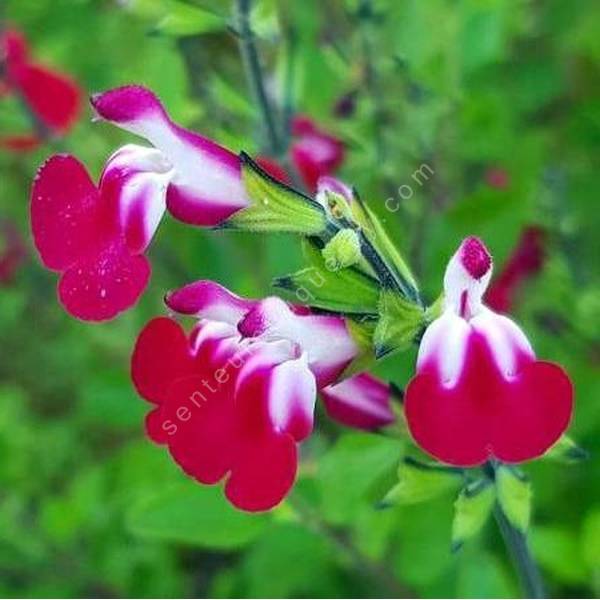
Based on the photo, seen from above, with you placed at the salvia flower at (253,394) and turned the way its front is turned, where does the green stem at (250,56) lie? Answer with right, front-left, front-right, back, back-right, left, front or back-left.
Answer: back-right

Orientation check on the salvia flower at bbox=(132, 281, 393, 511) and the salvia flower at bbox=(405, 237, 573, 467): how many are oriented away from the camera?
0

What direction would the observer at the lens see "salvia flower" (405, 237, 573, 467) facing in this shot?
facing the viewer

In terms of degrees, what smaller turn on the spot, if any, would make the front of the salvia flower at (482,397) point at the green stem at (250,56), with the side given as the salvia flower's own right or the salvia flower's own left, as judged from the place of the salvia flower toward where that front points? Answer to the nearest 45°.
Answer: approximately 135° to the salvia flower's own right

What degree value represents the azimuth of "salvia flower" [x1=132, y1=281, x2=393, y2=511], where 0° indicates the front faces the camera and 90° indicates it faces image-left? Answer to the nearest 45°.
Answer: approximately 45°

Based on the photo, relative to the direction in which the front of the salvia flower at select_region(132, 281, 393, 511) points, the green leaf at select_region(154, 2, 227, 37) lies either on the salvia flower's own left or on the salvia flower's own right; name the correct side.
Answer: on the salvia flower's own right

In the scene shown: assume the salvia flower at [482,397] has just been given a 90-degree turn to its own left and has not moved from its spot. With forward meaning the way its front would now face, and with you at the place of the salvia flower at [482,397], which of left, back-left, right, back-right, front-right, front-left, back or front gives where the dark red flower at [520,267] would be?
left

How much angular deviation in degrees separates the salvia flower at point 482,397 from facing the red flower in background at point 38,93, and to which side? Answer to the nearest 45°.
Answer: approximately 135° to its right

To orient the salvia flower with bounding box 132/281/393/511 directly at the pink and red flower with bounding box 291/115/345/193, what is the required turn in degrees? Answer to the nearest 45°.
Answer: approximately 135° to its right
